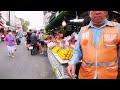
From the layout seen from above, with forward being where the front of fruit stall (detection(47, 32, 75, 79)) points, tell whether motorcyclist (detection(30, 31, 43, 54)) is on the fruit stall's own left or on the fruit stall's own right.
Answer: on the fruit stall's own right

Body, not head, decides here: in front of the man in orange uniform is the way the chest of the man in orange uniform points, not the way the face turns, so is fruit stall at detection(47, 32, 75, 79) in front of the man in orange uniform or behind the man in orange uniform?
behind

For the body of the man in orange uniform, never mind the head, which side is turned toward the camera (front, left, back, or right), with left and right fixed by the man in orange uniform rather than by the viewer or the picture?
front

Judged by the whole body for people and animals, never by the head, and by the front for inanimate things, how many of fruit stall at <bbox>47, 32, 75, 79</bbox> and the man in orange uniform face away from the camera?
0
